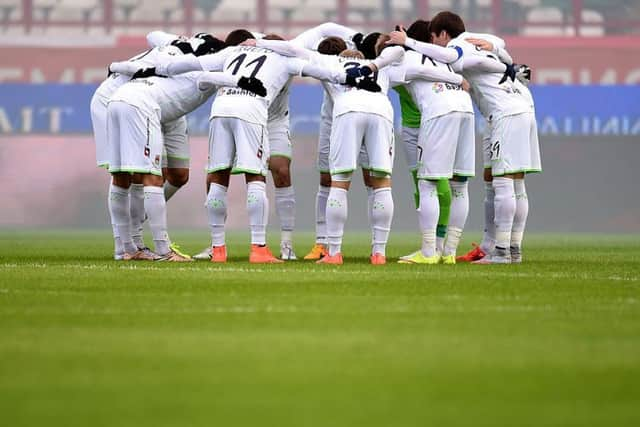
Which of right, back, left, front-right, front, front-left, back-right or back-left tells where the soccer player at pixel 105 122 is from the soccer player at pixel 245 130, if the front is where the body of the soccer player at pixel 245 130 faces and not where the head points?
front-left

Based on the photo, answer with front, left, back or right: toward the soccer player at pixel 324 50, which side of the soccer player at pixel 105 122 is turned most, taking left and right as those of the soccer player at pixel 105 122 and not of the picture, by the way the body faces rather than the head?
front

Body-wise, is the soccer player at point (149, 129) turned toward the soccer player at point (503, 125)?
no

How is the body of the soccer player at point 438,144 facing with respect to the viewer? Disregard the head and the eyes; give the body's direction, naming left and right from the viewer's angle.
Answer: facing away from the viewer and to the left of the viewer

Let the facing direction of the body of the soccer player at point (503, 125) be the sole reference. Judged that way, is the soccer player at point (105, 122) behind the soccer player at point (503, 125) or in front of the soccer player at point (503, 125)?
in front

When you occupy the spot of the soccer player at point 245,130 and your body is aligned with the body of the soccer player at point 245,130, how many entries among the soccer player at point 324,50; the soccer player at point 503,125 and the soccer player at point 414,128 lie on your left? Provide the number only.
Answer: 0

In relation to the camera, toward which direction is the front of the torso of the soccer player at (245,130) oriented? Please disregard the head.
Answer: away from the camera

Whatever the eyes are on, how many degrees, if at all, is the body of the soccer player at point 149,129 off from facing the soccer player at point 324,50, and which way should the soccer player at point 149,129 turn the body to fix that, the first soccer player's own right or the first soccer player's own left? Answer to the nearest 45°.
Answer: approximately 45° to the first soccer player's own right

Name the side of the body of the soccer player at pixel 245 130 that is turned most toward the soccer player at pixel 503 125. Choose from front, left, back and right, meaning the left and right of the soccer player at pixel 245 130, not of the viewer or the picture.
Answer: right

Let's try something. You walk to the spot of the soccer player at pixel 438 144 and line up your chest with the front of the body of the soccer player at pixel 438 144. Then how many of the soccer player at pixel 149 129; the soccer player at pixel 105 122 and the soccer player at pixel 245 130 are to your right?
0

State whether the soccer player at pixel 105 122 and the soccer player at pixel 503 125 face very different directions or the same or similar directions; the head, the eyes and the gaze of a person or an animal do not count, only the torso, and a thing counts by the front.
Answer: very different directions

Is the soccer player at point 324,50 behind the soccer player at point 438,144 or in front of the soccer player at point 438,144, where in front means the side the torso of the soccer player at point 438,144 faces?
in front

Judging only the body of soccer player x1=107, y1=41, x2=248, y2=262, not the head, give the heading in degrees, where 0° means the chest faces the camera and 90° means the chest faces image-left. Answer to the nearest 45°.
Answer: approximately 225°
